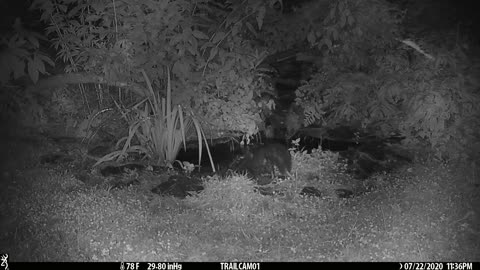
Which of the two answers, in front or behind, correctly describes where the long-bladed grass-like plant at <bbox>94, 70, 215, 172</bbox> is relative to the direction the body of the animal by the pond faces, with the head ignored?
in front
